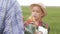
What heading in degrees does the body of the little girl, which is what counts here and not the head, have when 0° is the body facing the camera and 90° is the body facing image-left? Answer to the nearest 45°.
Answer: approximately 45°
